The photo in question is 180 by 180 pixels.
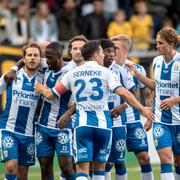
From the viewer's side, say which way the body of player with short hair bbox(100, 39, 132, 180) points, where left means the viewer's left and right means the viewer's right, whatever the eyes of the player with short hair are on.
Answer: facing the viewer and to the left of the viewer

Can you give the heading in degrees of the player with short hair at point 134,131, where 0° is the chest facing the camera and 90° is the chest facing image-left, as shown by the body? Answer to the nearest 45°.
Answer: approximately 45°

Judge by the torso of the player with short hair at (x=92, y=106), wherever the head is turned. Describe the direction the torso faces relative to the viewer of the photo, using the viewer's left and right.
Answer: facing away from the viewer

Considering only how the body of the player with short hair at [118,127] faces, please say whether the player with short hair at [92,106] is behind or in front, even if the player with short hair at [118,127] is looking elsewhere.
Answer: in front

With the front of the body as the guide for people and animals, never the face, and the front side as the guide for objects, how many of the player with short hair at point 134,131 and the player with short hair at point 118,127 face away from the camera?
0

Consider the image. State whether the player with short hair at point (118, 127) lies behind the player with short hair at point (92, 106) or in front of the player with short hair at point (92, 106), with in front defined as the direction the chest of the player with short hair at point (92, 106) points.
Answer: in front

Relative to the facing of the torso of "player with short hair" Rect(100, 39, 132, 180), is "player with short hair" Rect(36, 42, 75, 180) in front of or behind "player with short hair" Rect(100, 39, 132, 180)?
in front
